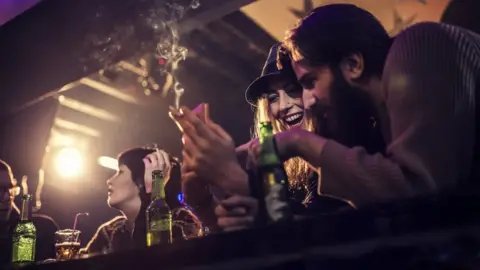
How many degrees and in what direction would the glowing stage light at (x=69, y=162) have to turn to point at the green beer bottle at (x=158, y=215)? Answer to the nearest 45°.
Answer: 0° — it already faces it

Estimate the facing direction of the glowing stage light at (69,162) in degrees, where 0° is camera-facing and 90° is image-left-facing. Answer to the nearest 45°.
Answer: approximately 0°

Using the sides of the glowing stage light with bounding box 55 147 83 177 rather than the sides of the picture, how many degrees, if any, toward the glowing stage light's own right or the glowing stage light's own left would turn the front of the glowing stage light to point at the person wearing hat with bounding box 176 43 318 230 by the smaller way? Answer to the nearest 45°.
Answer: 0° — it already faces them

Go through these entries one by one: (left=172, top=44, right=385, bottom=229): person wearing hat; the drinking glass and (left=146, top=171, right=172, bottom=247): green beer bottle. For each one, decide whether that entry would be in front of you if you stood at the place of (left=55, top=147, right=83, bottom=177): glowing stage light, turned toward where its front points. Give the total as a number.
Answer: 3

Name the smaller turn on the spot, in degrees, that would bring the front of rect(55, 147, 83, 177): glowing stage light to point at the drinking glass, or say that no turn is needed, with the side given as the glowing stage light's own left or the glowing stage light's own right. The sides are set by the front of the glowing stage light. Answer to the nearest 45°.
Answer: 0° — it already faces it

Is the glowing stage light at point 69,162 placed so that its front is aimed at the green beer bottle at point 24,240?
yes

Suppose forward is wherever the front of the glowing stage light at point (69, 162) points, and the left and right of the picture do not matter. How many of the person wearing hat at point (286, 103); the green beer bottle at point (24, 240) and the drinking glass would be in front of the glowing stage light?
3

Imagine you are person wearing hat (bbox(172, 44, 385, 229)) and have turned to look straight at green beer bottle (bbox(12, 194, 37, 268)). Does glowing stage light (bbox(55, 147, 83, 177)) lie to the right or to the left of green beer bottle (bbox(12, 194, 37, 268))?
right
